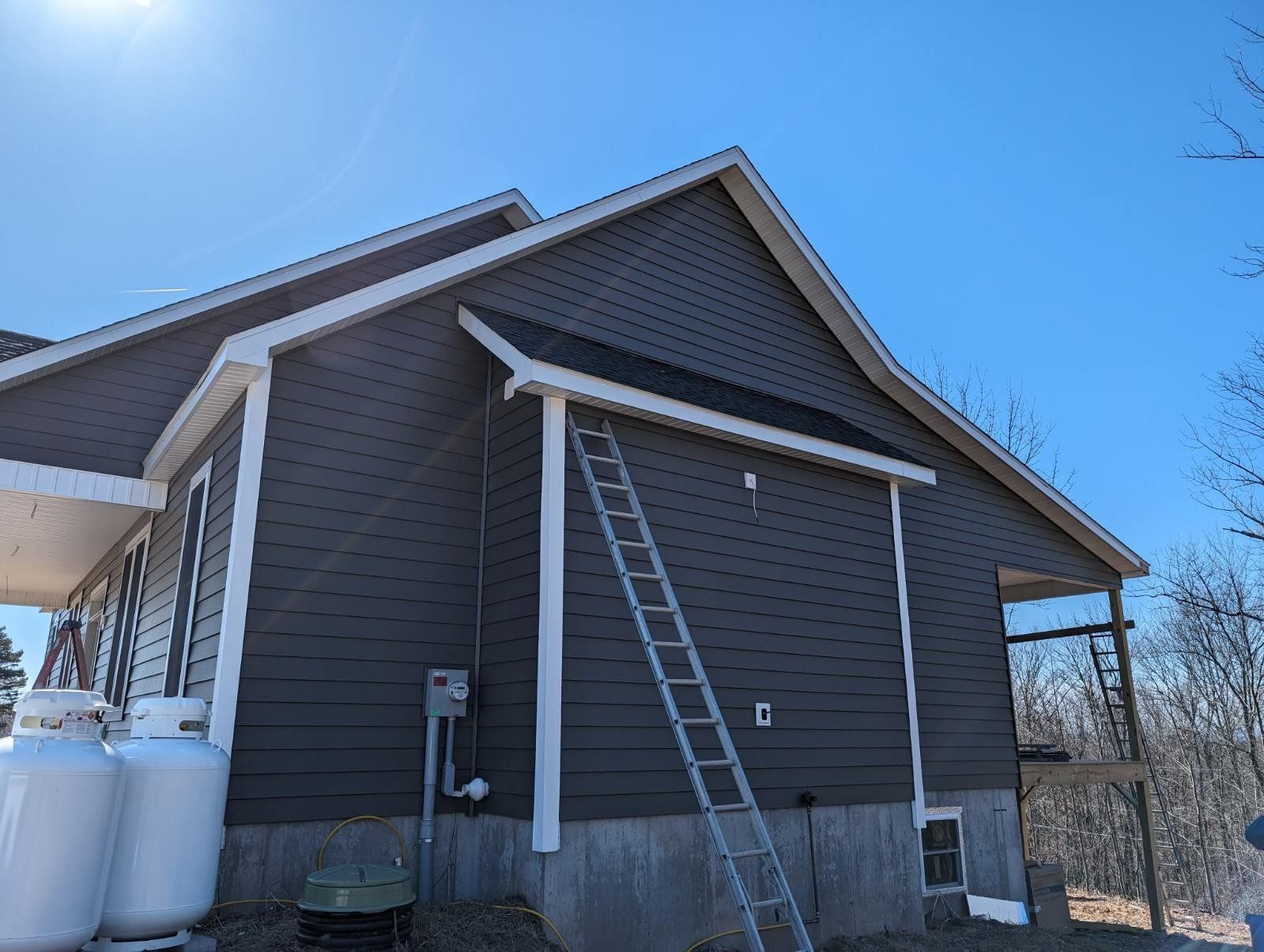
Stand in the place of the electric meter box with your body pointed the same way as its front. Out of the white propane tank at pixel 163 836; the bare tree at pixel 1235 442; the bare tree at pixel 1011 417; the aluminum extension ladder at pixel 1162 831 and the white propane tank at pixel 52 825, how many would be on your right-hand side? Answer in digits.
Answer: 2

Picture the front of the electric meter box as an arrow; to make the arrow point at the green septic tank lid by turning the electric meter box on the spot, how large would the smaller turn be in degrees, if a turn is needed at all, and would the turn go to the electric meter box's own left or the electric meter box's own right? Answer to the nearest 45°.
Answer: approximately 45° to the electric meter box's own right

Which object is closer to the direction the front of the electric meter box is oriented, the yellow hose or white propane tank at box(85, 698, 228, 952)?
the yellow hose

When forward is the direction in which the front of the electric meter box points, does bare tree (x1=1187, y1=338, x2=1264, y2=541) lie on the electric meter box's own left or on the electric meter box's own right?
on the electric meter box's own left

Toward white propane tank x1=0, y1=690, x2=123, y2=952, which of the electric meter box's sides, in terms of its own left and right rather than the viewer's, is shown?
right

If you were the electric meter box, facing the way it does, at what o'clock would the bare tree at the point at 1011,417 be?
The bare tree is roughly at 9 o'clock from the electric meter box.

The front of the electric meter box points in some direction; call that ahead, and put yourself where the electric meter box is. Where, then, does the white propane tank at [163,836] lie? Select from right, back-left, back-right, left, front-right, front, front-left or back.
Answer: right

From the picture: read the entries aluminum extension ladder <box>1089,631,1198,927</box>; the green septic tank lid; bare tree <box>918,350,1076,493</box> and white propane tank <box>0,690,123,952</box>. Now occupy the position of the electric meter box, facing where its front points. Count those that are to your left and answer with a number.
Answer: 2
